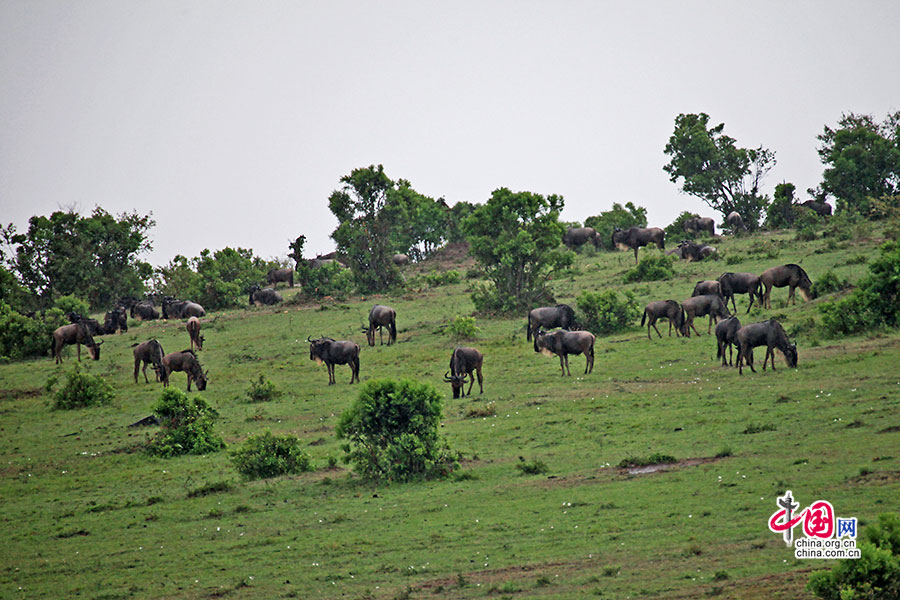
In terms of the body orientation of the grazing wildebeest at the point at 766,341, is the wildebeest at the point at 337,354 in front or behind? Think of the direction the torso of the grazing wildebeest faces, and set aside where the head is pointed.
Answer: behind

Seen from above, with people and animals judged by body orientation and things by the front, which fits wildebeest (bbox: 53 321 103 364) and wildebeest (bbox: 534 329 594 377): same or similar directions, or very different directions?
very different directions

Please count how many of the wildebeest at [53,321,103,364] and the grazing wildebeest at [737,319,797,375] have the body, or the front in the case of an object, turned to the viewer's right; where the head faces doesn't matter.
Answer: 2

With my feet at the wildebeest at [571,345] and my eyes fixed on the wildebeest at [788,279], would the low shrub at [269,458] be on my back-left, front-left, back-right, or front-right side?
back-right

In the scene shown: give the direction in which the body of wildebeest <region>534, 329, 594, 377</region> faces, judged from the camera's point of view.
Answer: to the viewer's left

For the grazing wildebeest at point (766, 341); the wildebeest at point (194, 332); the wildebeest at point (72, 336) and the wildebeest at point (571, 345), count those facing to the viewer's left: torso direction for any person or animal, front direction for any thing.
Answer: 1

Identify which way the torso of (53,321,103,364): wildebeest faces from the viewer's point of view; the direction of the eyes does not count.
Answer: to the viewer's right

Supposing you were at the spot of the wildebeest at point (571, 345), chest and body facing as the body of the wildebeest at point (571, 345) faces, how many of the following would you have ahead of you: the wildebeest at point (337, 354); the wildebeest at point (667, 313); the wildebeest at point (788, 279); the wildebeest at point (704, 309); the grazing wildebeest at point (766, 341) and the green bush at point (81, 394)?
2

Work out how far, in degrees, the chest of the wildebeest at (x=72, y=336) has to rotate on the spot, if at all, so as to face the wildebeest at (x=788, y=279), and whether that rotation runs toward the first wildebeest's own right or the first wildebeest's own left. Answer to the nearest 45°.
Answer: approximately 45° to the first wildebeest's own right

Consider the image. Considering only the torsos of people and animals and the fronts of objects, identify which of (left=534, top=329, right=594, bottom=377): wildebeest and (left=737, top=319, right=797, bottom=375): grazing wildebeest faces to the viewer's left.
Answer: the wildebeest

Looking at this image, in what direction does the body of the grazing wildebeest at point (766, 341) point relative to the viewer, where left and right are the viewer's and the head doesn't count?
facing to the right of the viewer

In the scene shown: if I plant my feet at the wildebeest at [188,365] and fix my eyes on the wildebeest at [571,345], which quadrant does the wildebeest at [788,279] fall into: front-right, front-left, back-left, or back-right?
front-left

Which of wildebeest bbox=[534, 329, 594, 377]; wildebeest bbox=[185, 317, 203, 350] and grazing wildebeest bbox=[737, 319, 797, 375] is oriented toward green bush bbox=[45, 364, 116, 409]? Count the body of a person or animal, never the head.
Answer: wildebeest bbox=[534, 329, 594, 377]

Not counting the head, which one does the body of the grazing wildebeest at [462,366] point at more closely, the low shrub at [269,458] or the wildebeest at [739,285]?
the low shrub

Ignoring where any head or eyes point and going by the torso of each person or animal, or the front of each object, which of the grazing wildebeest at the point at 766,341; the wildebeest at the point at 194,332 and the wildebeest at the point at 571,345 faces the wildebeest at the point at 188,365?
the wildebeest at the point at 571,345
